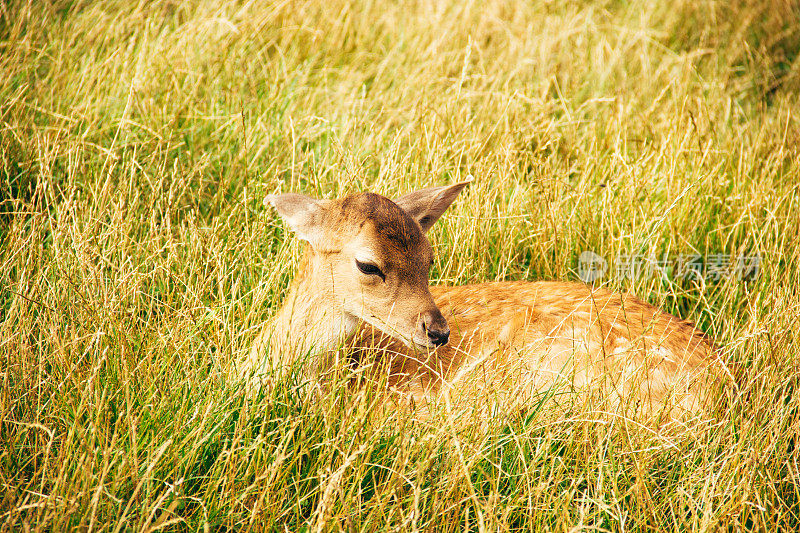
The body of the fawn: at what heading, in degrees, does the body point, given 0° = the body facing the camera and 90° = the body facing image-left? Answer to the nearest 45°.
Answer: approximately 90°
